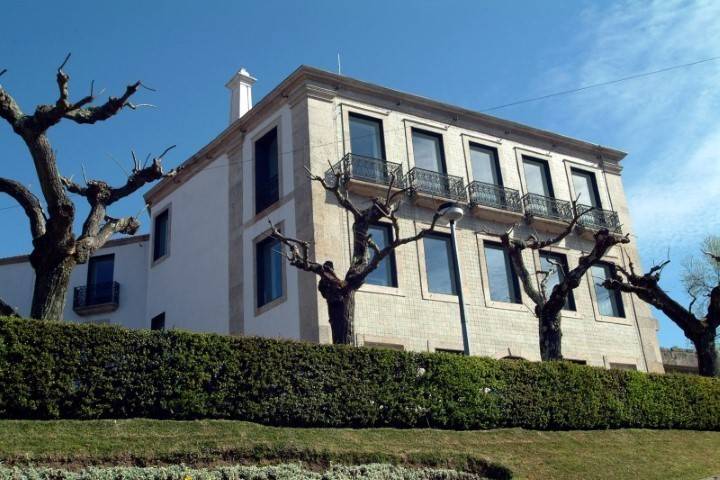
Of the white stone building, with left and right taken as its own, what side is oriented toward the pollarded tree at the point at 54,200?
right

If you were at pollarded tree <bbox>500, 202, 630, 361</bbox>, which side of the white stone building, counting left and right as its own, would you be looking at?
front

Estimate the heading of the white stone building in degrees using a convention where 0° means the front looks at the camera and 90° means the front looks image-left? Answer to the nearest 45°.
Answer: approximately 315°

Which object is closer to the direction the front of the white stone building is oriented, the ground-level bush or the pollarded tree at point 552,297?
the pollarded tree
